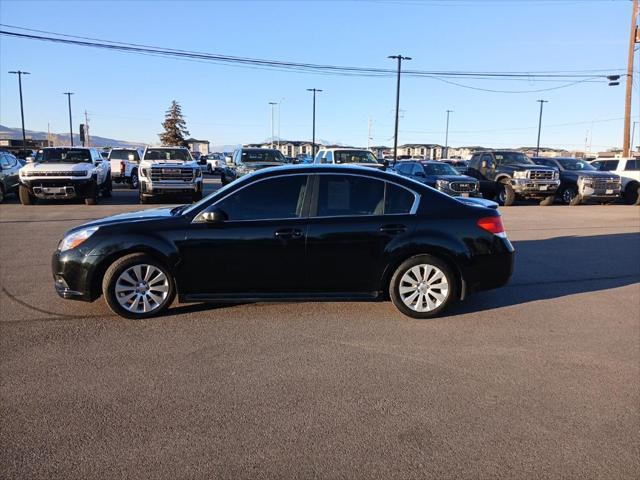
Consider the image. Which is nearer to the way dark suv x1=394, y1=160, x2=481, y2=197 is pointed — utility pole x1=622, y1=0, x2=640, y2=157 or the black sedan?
the black sedan

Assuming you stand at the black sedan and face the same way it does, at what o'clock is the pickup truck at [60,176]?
The pickup truck is roughly at 2 o'clock from the black sedan.

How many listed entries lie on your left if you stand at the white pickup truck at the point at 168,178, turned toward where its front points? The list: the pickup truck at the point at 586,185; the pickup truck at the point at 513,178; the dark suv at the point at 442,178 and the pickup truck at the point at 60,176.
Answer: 3

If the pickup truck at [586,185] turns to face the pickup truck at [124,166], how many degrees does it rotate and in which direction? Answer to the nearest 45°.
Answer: approximately 135° to its right

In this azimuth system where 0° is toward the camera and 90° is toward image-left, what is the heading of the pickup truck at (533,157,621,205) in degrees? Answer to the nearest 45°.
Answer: approximately 315°

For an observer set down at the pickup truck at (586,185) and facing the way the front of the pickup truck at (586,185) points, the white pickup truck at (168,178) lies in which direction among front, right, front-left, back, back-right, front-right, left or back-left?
right

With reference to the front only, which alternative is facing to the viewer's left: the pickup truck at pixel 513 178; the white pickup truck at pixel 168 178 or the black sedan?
the black sedan

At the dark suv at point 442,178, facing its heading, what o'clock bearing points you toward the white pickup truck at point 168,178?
The white pickup truck is roughly at 4 o'clock from the dark suv.

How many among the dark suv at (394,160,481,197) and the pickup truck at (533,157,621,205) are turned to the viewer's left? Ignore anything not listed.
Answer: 0

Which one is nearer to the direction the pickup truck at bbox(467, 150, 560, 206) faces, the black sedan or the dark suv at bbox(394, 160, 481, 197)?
the black sedan

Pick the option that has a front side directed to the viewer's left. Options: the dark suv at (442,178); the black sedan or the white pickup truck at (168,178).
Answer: the black sedan

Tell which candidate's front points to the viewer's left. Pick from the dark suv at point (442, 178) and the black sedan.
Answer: the black sedan

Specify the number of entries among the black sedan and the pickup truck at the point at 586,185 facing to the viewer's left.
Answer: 1

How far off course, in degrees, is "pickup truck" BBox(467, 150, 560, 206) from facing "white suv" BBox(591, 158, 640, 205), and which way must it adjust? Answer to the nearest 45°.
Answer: approximately 90° to its left

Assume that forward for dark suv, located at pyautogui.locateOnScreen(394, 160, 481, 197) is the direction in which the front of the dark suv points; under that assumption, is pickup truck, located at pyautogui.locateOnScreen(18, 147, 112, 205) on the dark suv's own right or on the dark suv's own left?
on the dark suv's own right

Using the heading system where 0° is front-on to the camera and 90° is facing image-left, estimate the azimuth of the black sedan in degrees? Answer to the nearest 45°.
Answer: approximately 90°
